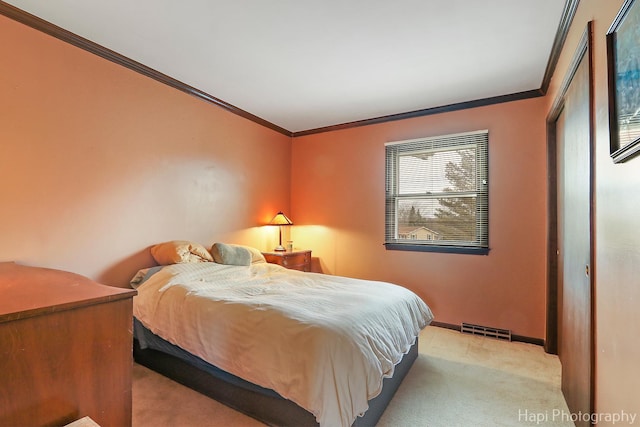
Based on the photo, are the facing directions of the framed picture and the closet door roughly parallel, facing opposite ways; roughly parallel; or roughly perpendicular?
roughly parallel

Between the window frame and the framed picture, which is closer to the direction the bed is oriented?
the framed picture

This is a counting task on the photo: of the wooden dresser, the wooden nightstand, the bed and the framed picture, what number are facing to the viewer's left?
1

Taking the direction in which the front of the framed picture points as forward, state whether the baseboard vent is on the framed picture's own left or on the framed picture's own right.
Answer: on the framed picture's own right

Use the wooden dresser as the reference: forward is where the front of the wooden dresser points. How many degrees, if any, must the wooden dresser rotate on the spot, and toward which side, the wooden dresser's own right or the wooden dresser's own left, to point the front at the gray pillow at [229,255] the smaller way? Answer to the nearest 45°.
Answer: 0° — it already faces it

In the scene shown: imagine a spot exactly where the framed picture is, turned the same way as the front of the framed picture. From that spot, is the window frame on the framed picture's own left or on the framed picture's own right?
on the framed picture's own right

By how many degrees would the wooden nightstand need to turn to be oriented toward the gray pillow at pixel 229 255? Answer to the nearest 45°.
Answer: approximately 90° to its right

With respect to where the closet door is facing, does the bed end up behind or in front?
in front

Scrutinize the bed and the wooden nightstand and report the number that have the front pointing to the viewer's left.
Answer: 0

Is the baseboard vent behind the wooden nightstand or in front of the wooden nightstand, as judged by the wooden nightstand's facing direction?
in front

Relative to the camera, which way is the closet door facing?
to the viewer's left

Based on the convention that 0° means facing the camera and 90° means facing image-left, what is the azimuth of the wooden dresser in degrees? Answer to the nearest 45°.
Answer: approximately 225°

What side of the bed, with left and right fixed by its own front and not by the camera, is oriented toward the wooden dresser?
right

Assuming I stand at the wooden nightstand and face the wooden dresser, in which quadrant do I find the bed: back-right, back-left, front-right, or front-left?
front-left

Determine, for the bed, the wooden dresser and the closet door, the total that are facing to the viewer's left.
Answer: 1

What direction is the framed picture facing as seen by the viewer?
to the viewer's left

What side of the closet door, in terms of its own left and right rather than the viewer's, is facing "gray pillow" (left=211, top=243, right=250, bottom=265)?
front
